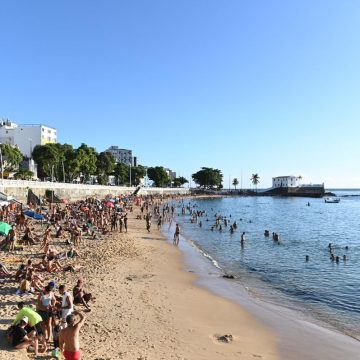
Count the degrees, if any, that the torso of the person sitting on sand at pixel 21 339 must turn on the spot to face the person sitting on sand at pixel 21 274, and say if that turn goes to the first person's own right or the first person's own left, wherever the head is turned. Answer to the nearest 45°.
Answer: approximately 90° to the first person's own left

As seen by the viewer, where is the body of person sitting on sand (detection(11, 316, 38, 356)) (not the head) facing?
to the viewer's right

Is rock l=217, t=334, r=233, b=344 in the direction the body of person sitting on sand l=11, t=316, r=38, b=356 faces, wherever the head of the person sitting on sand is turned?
yes
